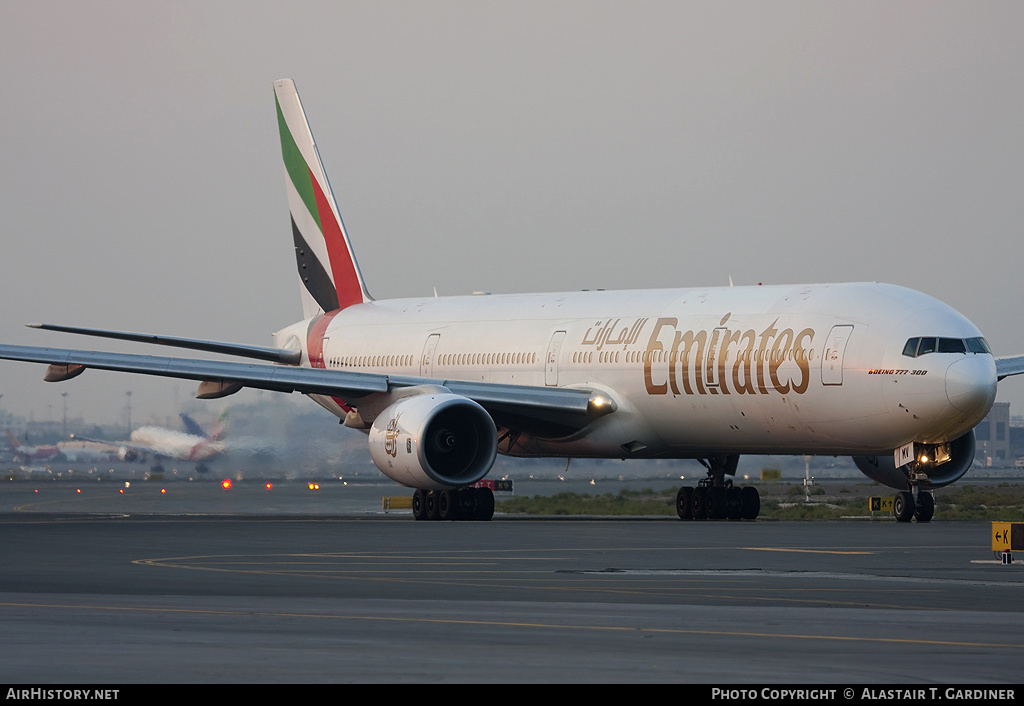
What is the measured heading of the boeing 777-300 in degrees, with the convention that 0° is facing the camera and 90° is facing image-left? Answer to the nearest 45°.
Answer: approximately 315°
